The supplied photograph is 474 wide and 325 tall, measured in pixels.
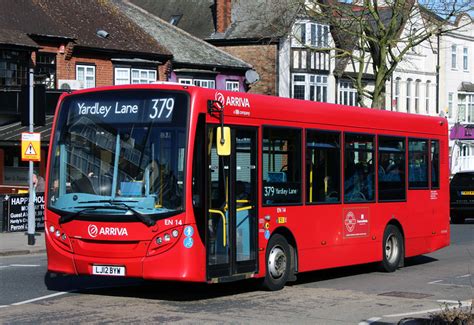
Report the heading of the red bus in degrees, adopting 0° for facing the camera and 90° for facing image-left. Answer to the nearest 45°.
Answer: approximately 45°

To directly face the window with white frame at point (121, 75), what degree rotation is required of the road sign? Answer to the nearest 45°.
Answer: approximately 180°

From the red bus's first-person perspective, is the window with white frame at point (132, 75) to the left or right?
on its right

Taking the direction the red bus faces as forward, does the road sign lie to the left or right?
on its right

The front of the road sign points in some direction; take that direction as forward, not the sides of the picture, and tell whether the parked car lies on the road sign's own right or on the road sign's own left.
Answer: on the road sign's own left

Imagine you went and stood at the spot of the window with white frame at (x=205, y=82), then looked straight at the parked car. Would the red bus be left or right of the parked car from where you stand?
right
